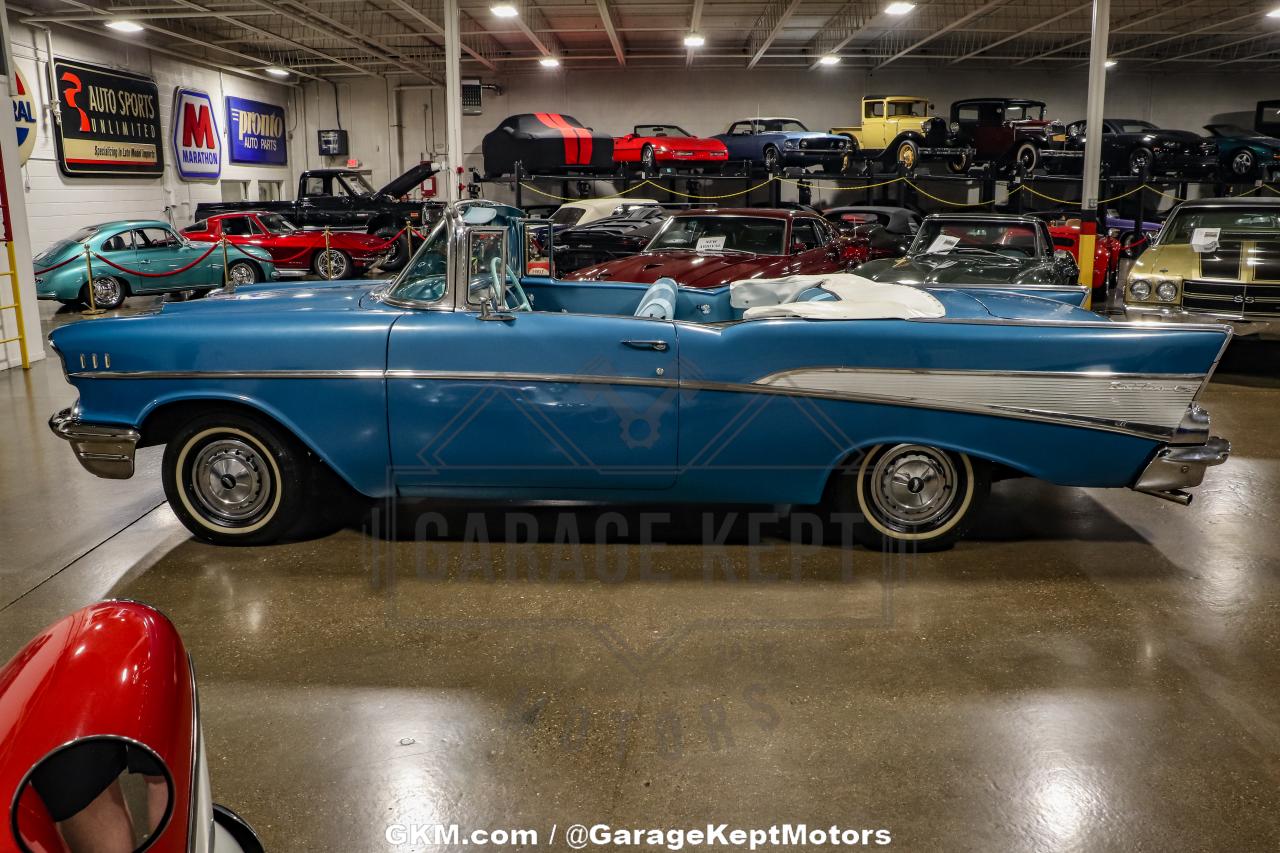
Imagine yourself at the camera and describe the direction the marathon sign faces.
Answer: facing the viewer and to the right of the viewer

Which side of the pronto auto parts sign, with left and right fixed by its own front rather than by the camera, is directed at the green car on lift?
front

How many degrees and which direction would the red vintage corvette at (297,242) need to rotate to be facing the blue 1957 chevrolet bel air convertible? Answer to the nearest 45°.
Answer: approximately 45° to its right

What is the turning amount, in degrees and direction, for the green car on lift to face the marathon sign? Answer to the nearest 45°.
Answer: approximately 135° to its right

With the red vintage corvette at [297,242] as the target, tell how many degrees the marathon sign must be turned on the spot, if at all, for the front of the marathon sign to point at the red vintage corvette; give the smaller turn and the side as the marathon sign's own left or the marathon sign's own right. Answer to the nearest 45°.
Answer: approximately 45° to the marathon sign's own right

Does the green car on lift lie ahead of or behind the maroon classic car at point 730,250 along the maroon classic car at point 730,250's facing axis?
behind

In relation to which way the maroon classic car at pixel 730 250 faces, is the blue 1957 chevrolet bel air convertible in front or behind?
in front

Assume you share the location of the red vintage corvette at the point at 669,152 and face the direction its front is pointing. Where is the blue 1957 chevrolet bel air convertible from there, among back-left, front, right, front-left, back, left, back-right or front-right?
front-right

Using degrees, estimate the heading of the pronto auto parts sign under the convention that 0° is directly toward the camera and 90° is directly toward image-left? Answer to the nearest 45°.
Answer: approximately 315°

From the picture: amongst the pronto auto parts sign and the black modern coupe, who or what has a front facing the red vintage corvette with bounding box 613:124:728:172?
the pronto auto parts sign

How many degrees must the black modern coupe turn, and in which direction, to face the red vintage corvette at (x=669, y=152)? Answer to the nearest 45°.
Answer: approximately 135° to its right
